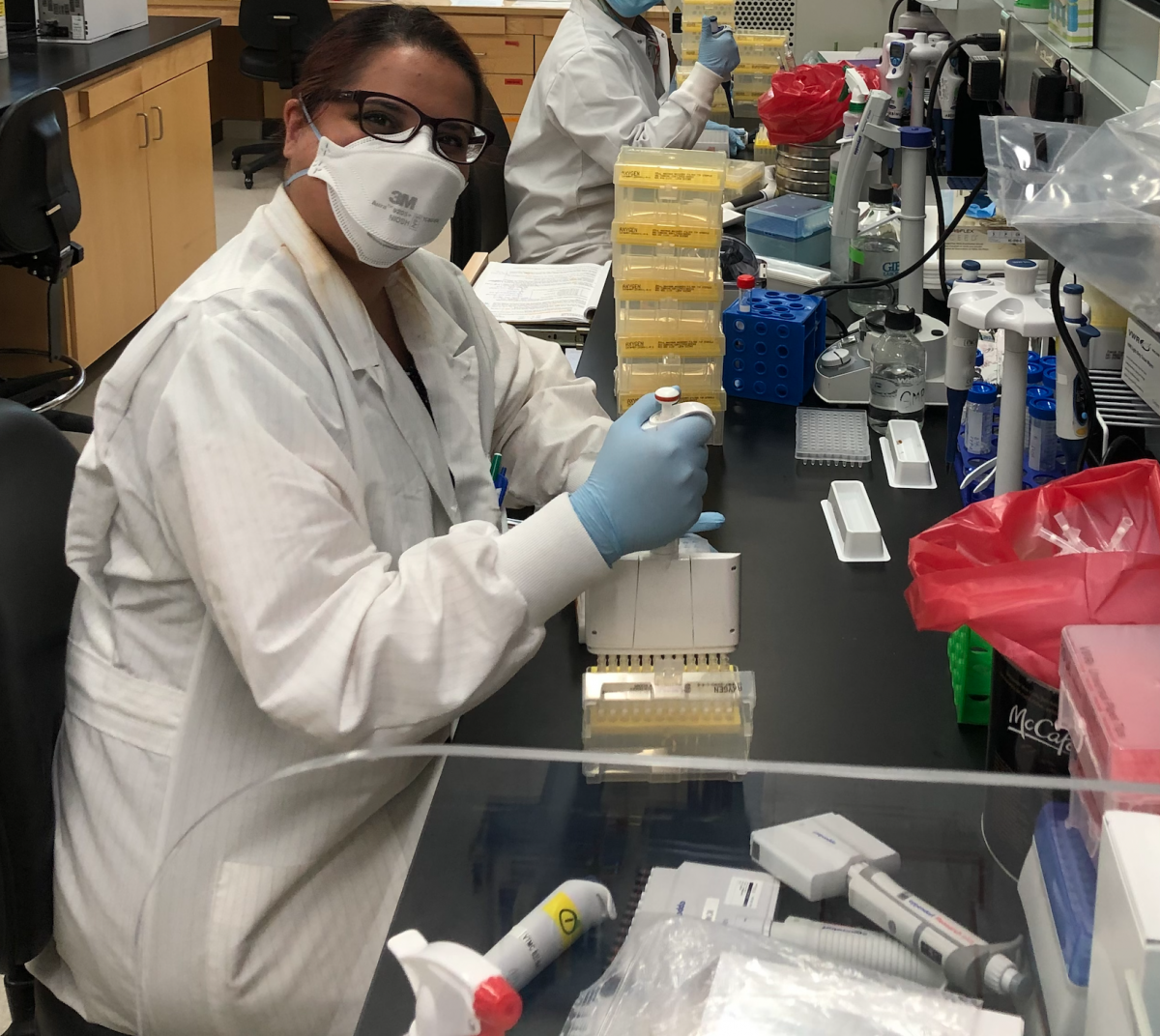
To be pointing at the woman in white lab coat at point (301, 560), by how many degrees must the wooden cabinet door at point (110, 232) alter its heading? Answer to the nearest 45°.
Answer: approximately 45° to its right

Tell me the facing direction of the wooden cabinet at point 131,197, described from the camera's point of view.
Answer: facing the viewer and to the right of the viewer

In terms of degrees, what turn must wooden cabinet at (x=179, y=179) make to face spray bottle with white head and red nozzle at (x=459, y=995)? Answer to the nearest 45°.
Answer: approximately 45° to its right

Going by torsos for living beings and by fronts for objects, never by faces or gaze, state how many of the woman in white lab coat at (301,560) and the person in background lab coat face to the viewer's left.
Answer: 0

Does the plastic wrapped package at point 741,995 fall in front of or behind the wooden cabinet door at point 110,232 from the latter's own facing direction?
in front

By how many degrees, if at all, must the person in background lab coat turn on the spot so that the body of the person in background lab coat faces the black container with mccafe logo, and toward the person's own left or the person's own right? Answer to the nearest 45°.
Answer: approximately 90° to the person's own right

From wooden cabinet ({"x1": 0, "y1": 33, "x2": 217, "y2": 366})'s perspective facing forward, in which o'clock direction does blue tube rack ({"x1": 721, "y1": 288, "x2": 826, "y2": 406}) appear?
The blue tube rack is roughly at 1 o'clock from the wooden cabinet.

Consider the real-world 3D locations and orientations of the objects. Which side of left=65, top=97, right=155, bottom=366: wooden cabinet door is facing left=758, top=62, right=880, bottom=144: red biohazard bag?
front

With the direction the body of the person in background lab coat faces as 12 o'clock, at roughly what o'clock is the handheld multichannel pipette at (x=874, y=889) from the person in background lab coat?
The handheld multichannel pipette is roughly at 3 o'clock from the person in background lab coat.

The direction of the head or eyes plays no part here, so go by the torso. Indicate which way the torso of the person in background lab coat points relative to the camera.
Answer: to the viewer's right

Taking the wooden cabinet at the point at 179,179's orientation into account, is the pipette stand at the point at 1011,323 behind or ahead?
ahead

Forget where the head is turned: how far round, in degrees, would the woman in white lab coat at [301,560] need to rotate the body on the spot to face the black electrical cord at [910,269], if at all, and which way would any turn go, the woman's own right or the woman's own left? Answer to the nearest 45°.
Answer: approximately 90° to the woman's own left

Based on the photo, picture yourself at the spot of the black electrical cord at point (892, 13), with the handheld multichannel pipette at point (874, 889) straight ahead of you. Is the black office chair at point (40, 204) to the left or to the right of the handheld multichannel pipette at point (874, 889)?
right
